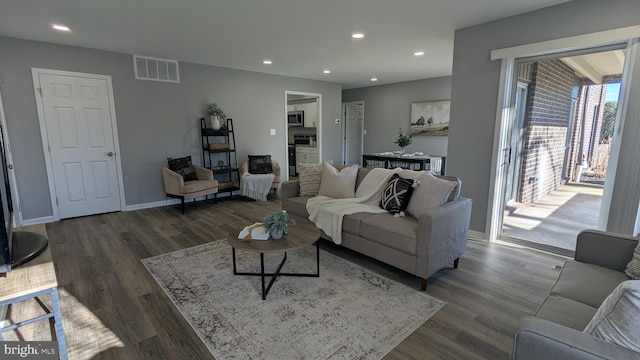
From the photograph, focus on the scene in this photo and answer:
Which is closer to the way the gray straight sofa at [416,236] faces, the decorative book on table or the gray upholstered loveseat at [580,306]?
the decorative book on table

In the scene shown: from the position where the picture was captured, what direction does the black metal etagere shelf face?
facing the viewer

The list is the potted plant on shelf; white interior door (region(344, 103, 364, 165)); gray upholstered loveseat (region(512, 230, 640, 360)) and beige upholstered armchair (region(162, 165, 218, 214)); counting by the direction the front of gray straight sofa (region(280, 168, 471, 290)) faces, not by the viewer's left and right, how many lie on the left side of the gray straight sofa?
1

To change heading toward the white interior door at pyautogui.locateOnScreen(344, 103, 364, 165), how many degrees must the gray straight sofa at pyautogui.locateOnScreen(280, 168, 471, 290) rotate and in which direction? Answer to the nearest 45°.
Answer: approximately 135° to its right

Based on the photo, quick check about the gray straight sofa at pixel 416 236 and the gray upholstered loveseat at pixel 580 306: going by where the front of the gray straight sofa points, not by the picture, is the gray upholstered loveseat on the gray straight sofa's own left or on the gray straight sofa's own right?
on the gray straight sofa's own left

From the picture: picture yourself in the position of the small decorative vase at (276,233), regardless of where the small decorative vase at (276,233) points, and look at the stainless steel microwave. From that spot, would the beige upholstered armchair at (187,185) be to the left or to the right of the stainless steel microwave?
left

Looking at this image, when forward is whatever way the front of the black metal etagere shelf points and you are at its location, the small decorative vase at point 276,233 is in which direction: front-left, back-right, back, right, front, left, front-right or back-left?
front

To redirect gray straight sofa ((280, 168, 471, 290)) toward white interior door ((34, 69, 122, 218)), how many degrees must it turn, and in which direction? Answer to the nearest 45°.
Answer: approximately 45° to its right

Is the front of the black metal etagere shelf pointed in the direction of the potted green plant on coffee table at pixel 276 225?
yes

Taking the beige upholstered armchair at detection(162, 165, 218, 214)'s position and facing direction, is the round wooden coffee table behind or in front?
in front

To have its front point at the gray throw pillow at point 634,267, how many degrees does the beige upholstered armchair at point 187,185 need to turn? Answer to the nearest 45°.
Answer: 0° — it already faces it

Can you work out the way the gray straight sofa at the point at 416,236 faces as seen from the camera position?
facing the viewer and to the left of the viewer

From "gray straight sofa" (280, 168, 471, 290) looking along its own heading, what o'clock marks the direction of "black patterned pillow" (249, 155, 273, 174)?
The black patterned pillow is roughly at 3 o'clock from the gray straight sofa.

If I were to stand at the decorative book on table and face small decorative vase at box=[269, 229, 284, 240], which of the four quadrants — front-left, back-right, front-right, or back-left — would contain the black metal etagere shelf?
back-left

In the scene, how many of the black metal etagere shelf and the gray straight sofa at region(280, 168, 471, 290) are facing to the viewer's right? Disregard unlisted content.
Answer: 0

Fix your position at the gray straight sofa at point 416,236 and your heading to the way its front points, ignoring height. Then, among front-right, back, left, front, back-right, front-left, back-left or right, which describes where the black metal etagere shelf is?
right

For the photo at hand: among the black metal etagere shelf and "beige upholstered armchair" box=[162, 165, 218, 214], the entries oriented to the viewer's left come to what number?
0

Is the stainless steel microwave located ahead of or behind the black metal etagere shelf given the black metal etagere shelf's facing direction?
behind

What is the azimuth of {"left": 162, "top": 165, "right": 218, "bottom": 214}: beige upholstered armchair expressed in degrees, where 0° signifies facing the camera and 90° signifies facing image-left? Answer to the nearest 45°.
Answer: approximately 315°
